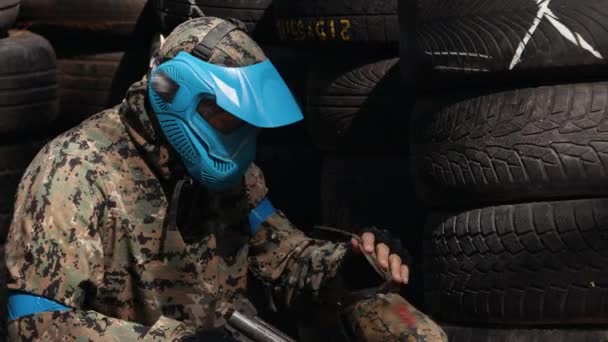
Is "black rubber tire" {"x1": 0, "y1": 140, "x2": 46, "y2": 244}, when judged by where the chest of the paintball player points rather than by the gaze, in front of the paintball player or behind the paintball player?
behind

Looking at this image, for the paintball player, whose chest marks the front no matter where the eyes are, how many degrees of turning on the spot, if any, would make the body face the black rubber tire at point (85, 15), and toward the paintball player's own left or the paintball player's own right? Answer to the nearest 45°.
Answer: approximately 135° to the paintball player's own left

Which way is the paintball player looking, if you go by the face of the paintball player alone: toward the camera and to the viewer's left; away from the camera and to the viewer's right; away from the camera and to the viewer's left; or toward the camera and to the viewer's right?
toward the camera and to the viewer's right

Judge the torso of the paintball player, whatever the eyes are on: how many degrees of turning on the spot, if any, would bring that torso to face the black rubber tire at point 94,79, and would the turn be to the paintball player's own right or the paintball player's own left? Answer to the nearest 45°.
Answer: approximately 135° to the paintball player's own left

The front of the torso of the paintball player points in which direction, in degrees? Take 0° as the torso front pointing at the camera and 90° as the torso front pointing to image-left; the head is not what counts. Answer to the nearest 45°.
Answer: approximately 315°
